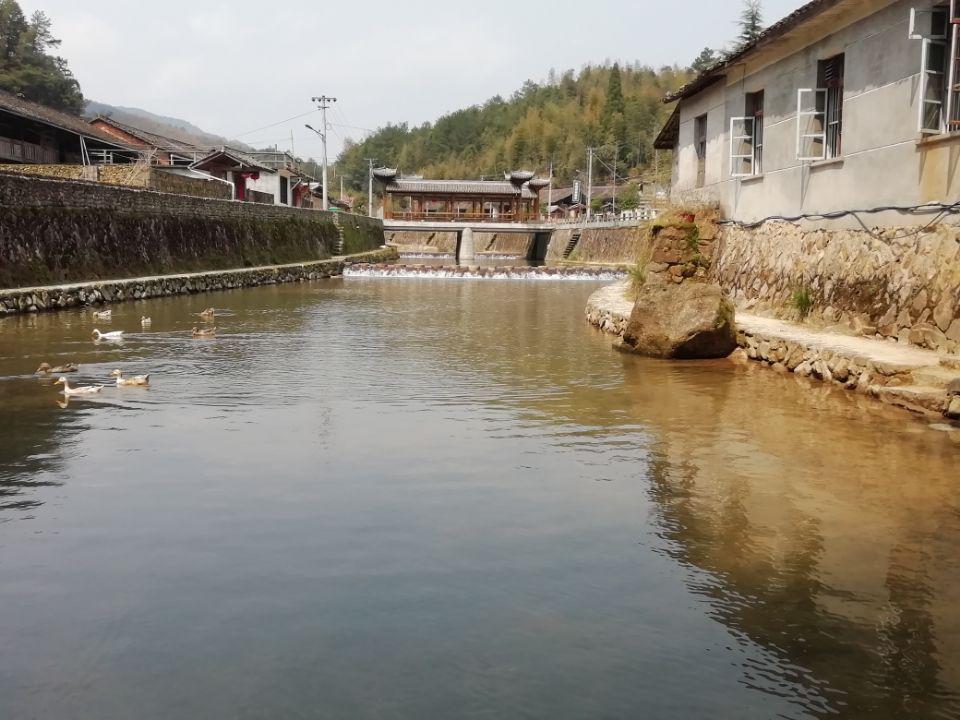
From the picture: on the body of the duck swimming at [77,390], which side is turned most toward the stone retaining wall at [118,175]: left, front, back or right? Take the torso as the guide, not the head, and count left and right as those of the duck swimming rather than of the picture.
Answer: right

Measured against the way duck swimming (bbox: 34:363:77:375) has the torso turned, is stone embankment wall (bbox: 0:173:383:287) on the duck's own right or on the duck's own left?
on the duck's own right

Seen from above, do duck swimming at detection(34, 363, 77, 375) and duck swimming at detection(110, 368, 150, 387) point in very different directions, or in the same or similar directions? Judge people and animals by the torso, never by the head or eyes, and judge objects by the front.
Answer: same or similar directions

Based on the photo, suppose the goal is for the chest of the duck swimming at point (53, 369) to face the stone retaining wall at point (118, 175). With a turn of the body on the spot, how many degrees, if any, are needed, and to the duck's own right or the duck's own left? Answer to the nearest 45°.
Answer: approximately 90° to the duck's own right

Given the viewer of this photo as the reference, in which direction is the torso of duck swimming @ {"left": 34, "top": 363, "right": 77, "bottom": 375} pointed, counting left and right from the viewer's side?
facing to the left of the viewer

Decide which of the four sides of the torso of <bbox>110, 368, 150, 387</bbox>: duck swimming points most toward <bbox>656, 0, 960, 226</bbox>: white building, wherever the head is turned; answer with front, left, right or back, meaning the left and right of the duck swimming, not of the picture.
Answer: back

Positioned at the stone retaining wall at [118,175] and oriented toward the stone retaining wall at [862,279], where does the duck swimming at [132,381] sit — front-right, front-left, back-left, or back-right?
front-right

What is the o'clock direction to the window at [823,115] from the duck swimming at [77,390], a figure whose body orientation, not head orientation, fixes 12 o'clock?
The window is roughly at 6 o'clock from the duck swimming.

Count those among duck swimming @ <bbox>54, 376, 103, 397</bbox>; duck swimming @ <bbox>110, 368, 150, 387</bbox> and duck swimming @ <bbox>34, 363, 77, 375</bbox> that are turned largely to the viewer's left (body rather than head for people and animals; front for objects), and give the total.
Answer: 3

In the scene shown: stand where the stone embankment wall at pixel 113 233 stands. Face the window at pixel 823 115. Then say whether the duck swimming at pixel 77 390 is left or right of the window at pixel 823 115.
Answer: right

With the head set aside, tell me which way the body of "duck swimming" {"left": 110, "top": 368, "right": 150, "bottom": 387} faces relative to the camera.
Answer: to the viewer's left

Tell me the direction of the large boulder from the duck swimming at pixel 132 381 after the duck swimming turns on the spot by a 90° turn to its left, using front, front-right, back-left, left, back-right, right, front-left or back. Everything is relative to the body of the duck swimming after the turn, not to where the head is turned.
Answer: left

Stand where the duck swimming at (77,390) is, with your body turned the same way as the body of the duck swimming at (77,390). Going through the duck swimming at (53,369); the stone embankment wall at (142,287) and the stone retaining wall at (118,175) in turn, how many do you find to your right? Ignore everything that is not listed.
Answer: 3

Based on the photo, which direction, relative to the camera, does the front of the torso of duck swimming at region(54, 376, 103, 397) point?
to the viewer's left

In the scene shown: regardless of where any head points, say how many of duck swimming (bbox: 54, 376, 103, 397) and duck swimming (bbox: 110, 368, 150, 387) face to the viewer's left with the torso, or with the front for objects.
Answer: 2

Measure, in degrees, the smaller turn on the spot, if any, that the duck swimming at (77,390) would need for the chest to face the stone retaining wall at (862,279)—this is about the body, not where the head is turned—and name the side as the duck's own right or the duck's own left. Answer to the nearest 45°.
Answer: approximately 180°

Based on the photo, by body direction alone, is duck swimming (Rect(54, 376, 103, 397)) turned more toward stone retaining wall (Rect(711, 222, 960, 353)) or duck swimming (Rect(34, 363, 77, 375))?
the duck swimming
